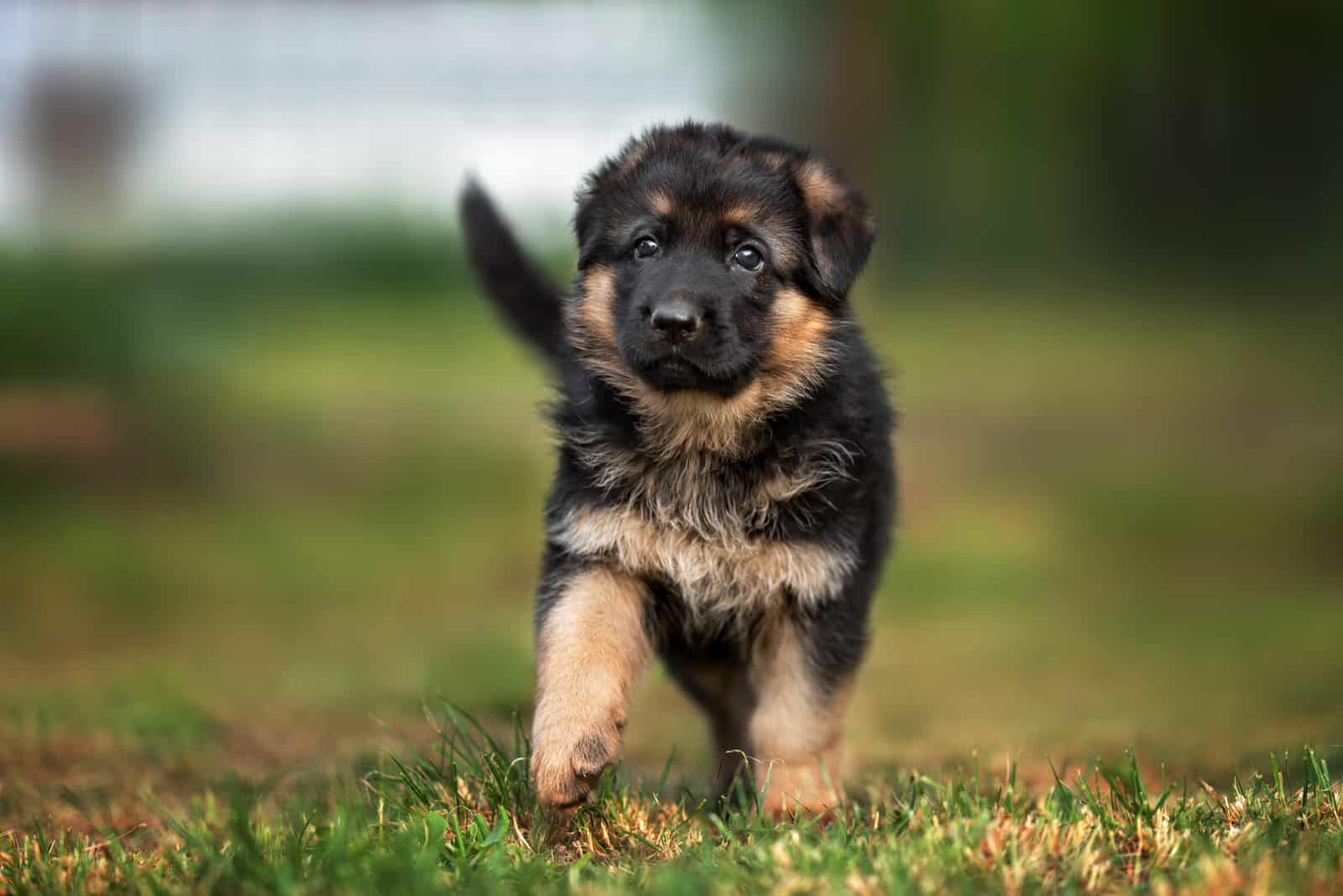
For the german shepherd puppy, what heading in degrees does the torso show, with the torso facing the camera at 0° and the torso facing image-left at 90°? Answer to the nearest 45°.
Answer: approximately 0°
